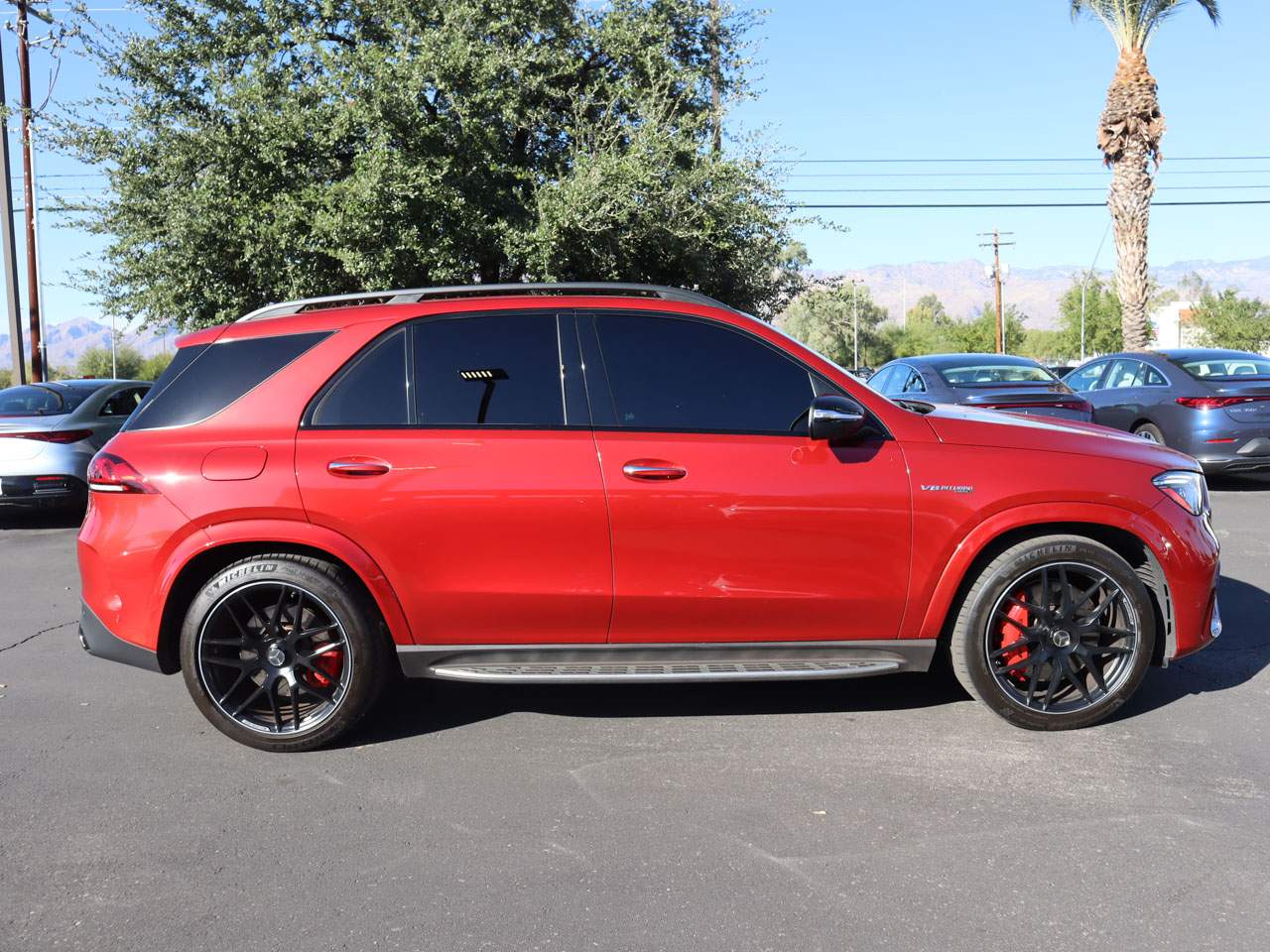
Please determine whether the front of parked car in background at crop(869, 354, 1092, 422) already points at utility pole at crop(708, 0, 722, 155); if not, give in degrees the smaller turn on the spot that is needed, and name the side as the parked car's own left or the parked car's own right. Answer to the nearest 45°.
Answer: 0° — it already faces it

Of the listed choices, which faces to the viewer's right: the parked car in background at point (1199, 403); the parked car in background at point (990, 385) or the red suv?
the red suv

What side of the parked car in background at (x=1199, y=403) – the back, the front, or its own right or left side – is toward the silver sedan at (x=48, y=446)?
left

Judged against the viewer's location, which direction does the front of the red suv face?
facing to the right of the viewer

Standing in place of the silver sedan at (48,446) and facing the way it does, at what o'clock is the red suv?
The red suv is roughly at 4 o'clock from the silver sedan.

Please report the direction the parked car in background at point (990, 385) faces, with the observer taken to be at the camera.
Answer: facing away from the viewer and to the left of the viewer

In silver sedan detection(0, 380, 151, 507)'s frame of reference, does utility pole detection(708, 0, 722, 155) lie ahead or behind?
ahead

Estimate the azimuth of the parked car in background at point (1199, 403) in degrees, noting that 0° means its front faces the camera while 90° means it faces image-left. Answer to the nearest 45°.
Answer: approximately 135°

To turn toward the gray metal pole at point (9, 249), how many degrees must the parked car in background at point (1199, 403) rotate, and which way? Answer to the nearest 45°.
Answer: approximately 45° to its left

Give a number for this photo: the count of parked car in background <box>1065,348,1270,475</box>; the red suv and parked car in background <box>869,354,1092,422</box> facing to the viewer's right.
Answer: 1

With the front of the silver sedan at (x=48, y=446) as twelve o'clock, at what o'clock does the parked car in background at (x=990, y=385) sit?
The parked car in background is roughly at 2 o'clock from the silver sedan.

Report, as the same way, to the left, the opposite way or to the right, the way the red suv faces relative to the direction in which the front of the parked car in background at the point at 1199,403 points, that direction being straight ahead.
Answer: to the right

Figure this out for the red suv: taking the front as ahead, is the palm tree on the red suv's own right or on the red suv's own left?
on the red suv's own left

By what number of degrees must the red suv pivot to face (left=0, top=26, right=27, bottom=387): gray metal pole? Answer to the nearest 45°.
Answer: approximately 135° to its left

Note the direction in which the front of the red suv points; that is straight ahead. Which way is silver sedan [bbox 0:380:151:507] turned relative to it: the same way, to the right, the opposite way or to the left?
to the left

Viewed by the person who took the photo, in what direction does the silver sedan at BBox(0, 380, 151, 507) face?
facing away from the viewer and to the right of the viewer
